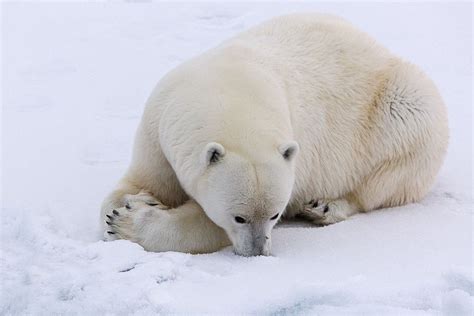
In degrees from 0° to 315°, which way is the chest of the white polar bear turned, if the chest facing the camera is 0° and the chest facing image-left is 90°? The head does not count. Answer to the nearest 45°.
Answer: approximately 45°
